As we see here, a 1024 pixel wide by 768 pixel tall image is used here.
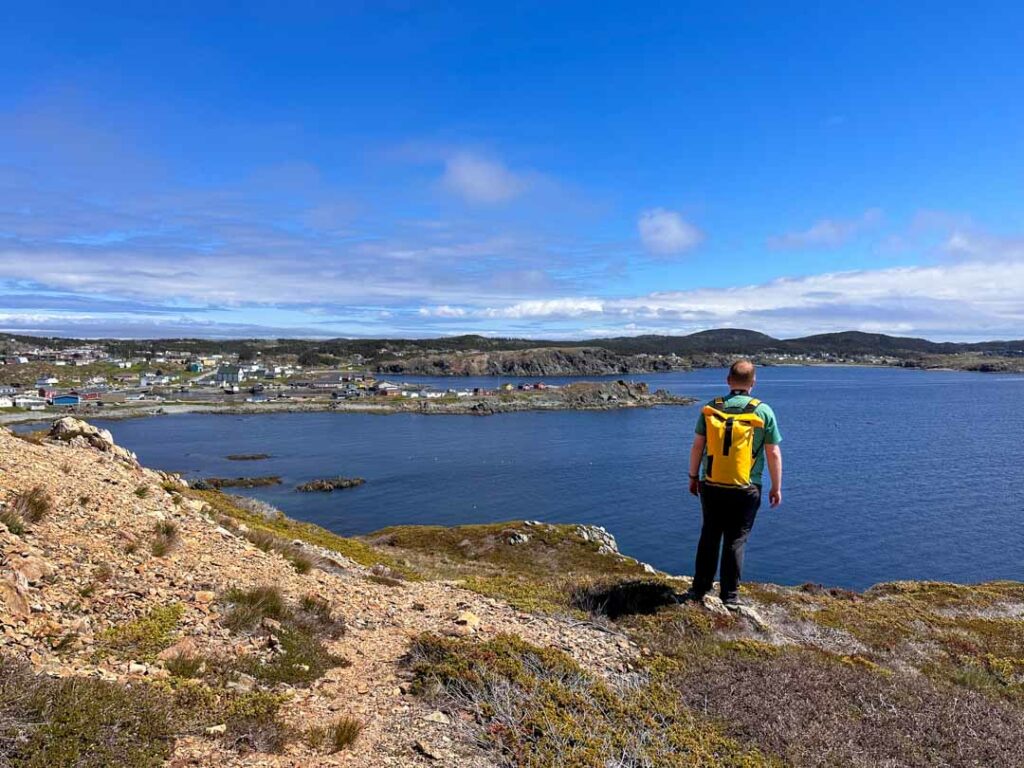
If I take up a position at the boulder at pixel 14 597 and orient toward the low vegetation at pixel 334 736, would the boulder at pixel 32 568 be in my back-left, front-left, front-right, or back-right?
back-left

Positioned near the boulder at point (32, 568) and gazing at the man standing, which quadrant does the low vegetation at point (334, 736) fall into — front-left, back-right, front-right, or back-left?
front-right

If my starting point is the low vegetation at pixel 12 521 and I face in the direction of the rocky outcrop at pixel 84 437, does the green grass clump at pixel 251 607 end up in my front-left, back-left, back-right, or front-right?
back-right

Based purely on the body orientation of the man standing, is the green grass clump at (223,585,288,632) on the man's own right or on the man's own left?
on the man's own left

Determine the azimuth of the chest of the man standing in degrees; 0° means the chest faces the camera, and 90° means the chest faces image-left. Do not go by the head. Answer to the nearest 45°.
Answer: approximately 180°

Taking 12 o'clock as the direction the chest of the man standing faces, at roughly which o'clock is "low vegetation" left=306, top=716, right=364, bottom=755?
The low vegetation is roughly at 7 o'clock from the man standing.

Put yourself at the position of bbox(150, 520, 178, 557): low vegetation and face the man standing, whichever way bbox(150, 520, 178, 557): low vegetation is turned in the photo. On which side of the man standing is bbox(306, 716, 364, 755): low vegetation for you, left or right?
right

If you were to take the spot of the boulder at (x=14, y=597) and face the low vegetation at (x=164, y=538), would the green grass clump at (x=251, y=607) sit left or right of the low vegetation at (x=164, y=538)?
right

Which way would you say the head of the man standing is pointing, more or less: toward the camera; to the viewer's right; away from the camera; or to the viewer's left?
away from the camera

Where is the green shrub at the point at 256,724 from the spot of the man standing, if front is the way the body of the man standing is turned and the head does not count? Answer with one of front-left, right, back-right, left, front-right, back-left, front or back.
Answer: back-left

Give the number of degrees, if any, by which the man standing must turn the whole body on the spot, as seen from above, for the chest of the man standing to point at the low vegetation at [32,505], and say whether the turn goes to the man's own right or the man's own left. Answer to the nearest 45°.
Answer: approximately 90° to the man's own left
